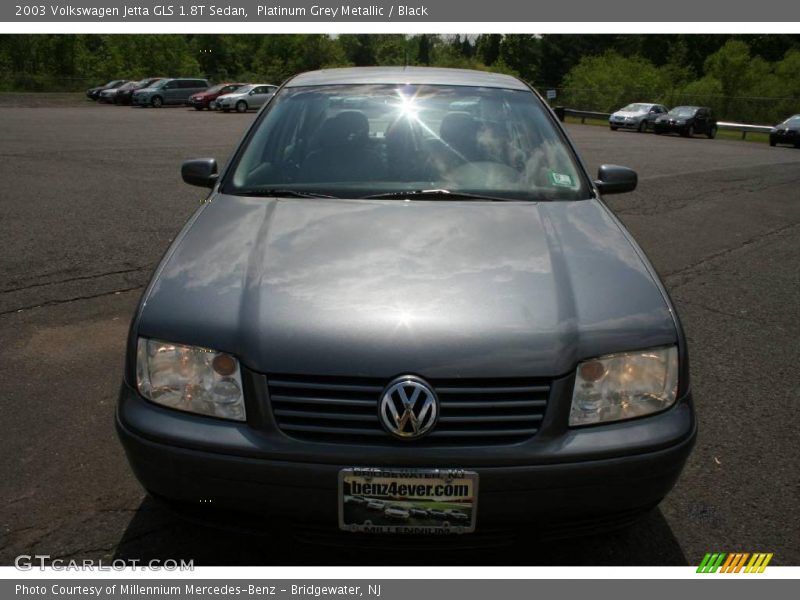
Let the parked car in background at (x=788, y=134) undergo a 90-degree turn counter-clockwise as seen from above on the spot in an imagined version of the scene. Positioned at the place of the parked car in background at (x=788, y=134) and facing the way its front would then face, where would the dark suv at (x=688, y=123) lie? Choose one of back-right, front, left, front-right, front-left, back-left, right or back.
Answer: back

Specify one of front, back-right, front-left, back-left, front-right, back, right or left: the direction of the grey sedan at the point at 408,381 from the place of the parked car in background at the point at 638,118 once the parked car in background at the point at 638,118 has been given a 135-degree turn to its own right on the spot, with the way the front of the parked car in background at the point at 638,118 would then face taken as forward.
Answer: back

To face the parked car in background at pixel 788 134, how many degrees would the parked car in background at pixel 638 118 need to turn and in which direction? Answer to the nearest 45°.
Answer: approximately 90° to its left

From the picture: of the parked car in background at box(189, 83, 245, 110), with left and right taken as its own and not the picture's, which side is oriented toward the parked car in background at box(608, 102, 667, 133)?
left

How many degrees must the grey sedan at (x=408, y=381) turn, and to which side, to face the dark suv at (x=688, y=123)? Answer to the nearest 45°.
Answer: approximately 180°

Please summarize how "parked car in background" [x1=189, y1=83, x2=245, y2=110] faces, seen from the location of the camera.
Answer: facing the viewer and to the left of the viewer

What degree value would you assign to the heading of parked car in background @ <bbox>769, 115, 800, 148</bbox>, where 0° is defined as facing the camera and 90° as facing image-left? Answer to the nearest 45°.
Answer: approximately 45°

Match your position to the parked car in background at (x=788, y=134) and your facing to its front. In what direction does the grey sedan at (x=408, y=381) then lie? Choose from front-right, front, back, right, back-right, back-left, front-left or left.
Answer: front-left

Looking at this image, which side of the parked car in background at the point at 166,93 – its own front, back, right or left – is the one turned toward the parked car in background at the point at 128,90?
right

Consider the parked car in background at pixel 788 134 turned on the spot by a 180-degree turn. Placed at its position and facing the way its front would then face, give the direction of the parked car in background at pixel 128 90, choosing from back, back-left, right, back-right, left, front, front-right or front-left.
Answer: back-left

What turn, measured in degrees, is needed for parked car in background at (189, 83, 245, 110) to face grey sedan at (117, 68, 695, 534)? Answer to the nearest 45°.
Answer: approximately 45° to its left

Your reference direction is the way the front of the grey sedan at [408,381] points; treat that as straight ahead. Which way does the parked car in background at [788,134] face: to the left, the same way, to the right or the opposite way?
to the right

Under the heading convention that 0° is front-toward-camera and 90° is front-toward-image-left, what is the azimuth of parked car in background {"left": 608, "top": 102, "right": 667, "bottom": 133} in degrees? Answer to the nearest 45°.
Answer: approximately 45°
